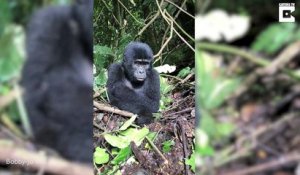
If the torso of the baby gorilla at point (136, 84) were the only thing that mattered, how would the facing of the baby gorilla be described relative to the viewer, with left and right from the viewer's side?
facing the viewer and to the right of the viewer
